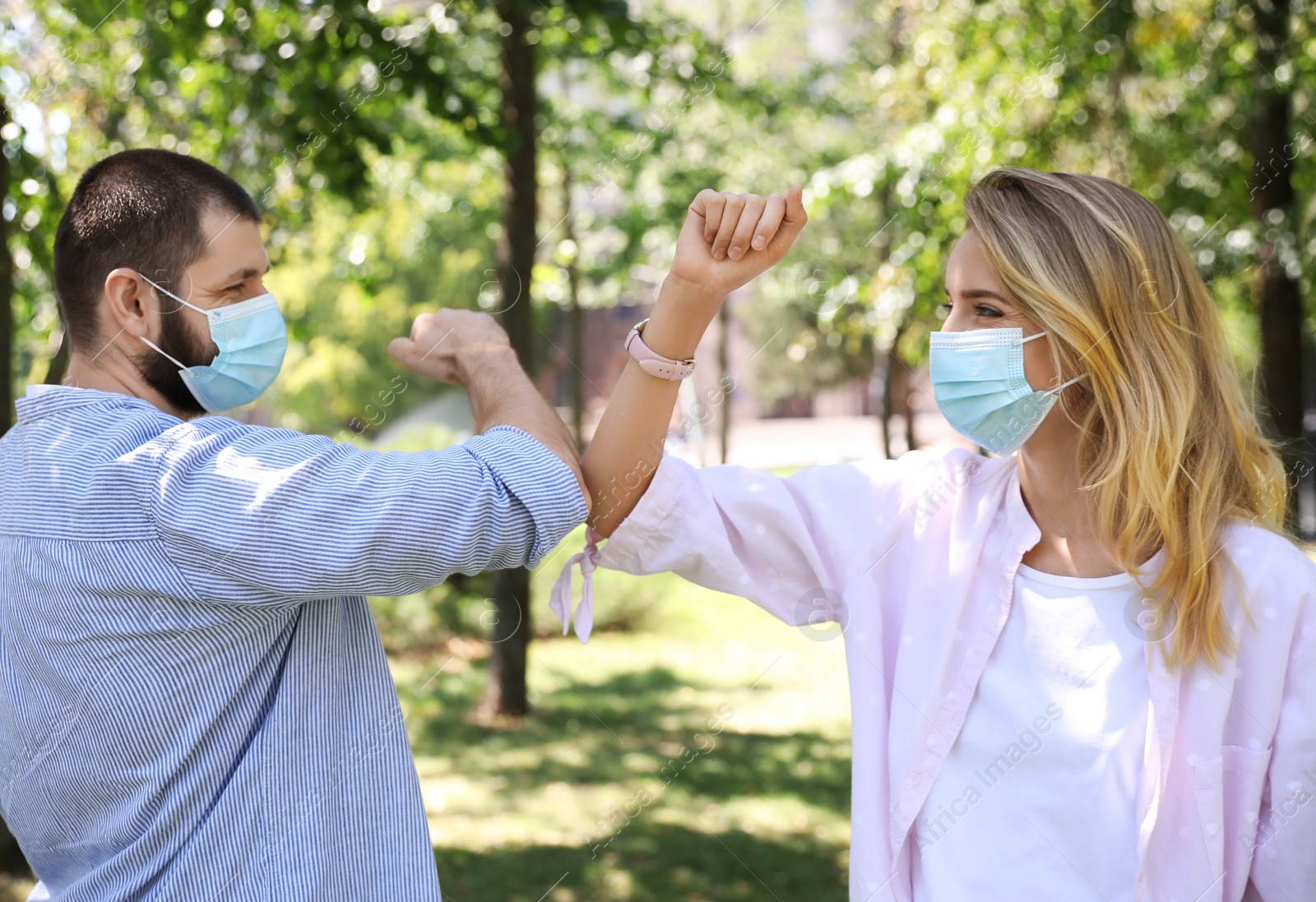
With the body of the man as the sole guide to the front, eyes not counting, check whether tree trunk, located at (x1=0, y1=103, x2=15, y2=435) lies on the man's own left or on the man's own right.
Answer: on the man's own left

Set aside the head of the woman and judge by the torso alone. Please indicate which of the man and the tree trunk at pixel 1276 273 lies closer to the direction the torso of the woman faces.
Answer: the man

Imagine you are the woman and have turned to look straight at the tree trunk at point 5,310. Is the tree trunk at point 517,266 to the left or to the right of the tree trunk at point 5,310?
right

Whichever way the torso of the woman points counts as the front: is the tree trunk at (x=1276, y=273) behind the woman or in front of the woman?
behind

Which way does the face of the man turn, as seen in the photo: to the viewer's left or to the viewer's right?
to the viewer's right

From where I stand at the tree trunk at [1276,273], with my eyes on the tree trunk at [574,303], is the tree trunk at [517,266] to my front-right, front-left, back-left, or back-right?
front-left

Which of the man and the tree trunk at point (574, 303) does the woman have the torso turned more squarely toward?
the man

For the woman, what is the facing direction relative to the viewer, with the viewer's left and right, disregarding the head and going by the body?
facing the viewer and to the left of the viewer

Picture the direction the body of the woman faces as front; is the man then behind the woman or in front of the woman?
in front

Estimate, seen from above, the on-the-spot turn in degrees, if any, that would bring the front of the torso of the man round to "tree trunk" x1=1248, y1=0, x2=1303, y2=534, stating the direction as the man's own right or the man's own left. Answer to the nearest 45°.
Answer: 0° — they already face it

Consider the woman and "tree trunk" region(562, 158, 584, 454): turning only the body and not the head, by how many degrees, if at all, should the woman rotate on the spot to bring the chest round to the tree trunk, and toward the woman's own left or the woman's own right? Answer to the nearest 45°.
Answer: approximately 90° to the woman's own right

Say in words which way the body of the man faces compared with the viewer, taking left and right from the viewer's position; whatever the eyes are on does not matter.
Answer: facing away from the viewer and to the right of the viewer

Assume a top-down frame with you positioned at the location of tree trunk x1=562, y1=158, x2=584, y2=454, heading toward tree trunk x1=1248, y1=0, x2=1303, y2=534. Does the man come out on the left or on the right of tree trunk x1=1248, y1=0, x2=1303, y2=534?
right

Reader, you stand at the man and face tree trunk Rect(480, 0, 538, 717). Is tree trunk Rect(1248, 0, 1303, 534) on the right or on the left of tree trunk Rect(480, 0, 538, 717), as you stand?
right

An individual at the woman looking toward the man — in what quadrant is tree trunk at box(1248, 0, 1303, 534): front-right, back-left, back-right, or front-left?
back-right

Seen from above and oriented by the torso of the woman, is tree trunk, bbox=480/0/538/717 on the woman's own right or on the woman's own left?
on the woman's own right
